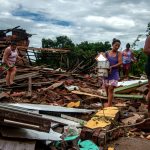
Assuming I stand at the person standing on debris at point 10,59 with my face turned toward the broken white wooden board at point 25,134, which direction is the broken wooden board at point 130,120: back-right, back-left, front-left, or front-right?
front-left

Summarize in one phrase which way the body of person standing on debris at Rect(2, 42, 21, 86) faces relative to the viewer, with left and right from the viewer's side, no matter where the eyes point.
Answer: facing the viewer and to the right of the viewer

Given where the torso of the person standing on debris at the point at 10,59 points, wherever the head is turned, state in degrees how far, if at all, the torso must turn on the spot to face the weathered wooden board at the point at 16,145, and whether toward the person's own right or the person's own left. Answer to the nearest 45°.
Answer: approximately 45° to the person's own right

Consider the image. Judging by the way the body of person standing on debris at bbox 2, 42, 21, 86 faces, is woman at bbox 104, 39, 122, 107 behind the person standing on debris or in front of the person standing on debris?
in front

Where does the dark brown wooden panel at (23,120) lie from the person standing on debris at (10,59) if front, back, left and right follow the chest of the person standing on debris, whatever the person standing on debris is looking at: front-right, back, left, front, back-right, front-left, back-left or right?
front-right
